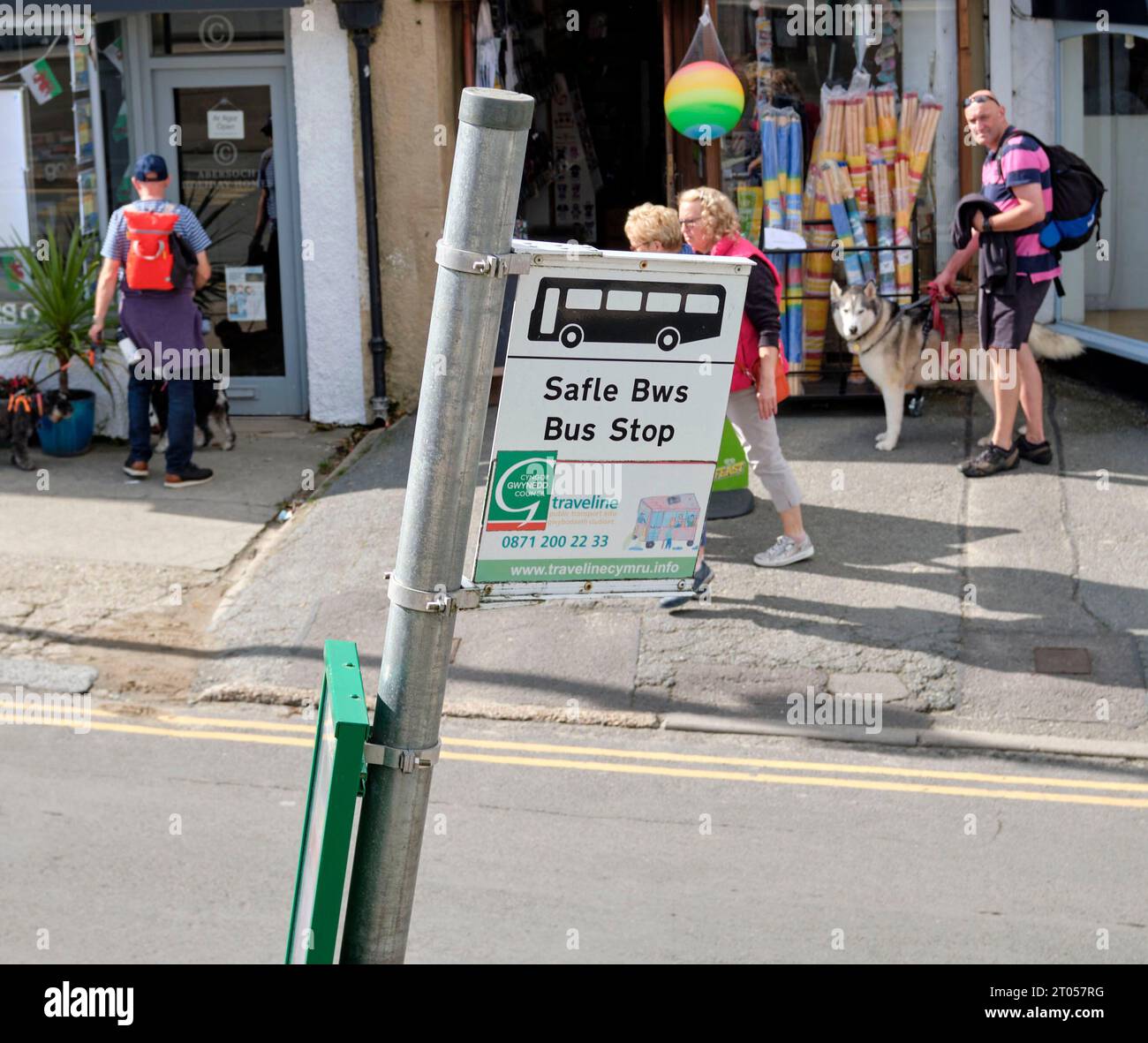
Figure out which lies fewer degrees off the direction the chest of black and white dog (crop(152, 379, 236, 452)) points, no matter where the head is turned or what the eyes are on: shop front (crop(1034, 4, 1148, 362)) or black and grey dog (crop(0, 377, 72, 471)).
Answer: the black and grey dog

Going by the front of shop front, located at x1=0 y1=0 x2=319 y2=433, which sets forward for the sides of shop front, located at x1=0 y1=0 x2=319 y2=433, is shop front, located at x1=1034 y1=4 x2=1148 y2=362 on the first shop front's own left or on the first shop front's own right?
on the first shop front's own left

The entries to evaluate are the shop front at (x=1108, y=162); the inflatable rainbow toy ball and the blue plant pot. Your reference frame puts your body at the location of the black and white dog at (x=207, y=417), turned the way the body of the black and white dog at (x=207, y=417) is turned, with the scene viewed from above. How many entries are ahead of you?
1

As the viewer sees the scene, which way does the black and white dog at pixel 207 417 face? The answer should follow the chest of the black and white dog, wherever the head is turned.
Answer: to the viewer's left

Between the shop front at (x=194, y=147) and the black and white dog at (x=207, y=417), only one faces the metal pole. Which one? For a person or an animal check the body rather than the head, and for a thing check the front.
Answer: the shop front

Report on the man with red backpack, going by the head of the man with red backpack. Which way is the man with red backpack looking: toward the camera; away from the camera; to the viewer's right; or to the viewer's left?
away from the camera

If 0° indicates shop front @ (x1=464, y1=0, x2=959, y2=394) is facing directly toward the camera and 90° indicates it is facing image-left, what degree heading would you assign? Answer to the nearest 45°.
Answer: approximately 0°
